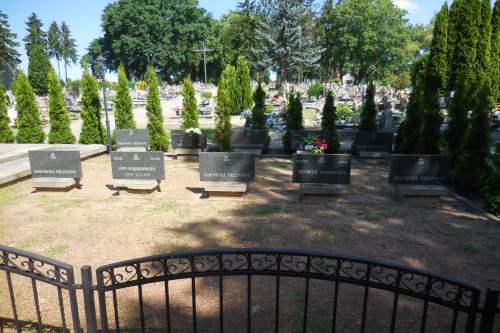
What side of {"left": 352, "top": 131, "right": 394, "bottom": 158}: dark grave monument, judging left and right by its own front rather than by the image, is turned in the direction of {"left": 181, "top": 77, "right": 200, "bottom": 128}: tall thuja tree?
right

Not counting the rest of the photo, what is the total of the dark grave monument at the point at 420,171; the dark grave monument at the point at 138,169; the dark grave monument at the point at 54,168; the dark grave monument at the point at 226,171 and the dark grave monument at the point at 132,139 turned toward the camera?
5

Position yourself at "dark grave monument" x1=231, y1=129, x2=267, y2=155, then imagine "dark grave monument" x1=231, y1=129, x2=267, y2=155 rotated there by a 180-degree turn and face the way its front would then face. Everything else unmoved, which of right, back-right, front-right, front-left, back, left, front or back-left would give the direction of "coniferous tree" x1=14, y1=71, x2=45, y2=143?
left

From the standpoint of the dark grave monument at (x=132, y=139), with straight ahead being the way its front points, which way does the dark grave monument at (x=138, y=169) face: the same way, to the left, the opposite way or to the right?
the same way

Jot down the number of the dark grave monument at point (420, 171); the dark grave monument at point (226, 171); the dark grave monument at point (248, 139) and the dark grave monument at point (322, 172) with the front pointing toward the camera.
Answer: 4

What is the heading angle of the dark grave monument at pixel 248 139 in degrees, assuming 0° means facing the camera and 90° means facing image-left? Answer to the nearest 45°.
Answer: approximately 0°

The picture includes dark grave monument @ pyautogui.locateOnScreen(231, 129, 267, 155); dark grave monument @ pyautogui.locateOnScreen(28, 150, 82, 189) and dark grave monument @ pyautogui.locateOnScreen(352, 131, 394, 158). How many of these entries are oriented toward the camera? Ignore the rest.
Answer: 3

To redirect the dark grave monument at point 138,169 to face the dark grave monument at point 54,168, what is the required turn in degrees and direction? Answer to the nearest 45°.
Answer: approximately 135° to its right

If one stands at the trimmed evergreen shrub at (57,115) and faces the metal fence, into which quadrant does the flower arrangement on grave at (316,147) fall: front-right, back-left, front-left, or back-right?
front-left

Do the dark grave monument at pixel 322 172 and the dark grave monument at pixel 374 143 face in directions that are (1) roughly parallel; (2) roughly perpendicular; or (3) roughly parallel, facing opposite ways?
roughly parallel

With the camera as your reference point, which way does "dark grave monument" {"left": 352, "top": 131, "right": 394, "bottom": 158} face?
facing the viewer

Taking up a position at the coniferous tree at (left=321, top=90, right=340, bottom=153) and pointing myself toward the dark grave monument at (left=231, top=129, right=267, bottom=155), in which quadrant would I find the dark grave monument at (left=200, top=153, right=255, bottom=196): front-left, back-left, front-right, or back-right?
front-left

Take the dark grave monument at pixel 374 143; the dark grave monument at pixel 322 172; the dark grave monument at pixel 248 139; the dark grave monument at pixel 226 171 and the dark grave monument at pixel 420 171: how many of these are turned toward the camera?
5

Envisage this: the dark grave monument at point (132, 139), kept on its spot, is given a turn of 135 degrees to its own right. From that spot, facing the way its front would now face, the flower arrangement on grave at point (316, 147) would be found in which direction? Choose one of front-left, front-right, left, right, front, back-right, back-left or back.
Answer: back

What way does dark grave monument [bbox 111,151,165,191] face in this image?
toward the camera

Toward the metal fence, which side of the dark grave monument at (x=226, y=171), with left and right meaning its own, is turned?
front

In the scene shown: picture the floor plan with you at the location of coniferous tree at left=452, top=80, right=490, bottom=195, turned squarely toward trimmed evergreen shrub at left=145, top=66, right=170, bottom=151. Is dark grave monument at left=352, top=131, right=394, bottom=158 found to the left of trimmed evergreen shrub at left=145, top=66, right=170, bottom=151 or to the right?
right

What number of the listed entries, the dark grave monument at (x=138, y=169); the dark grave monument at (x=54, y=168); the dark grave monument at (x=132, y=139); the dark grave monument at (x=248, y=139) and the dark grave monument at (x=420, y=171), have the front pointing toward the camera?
5

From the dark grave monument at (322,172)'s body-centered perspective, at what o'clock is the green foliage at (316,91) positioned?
The green foliage is roughly at 6 o'clock from the dark grave monument.

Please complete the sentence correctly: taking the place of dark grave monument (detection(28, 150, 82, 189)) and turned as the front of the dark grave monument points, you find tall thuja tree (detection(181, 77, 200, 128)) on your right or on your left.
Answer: on your left

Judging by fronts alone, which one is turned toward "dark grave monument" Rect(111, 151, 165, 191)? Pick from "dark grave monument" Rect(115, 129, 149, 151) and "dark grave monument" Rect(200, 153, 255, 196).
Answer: "dark grave monument" Rect(115, 129, 149, 151)

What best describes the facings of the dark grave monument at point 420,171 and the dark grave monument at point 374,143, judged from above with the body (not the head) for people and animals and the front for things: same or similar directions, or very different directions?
same or similar directions
